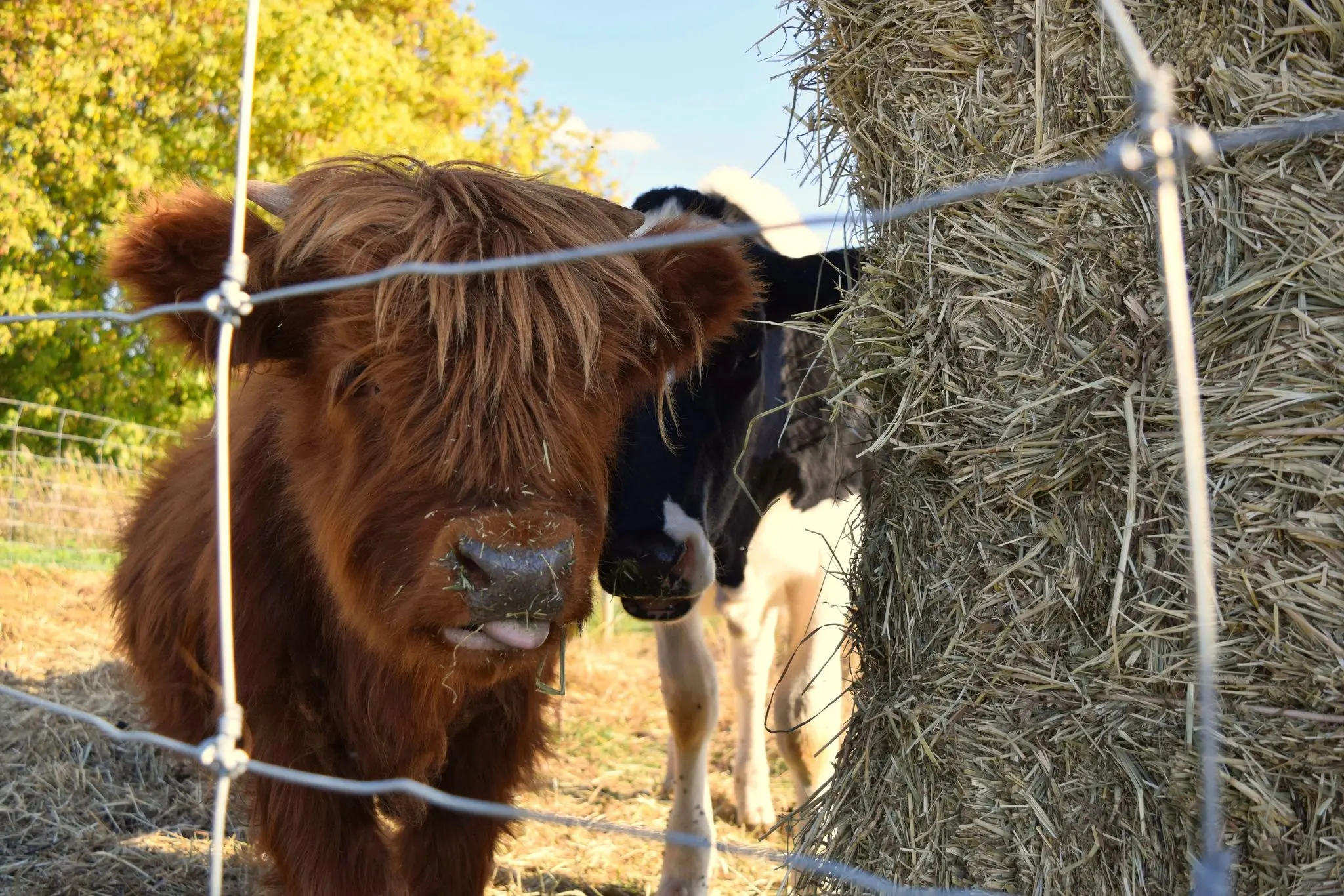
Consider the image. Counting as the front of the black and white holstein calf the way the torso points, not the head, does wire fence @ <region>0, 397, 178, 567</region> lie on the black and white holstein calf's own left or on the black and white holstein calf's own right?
on the black and white holstein calf's own right

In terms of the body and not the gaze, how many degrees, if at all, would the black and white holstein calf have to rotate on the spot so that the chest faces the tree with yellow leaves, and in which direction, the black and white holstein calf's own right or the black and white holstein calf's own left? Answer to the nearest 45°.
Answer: approximately 90° to the black and white holstein calf's own right

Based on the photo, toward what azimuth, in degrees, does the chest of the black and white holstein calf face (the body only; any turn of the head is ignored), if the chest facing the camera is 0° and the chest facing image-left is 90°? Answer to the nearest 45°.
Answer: approximately 45°

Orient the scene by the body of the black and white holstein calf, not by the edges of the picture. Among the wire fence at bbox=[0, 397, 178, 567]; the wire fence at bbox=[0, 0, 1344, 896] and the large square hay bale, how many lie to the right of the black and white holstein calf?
1

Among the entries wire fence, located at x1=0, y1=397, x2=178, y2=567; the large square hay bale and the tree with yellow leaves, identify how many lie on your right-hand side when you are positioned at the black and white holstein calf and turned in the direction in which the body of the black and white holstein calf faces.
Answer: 2

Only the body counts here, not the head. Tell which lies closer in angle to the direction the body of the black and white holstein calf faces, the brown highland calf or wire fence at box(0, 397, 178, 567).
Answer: the brown highland calf

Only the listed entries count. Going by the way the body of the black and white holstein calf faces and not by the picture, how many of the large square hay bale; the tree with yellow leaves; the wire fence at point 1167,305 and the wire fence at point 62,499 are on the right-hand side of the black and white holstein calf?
2
